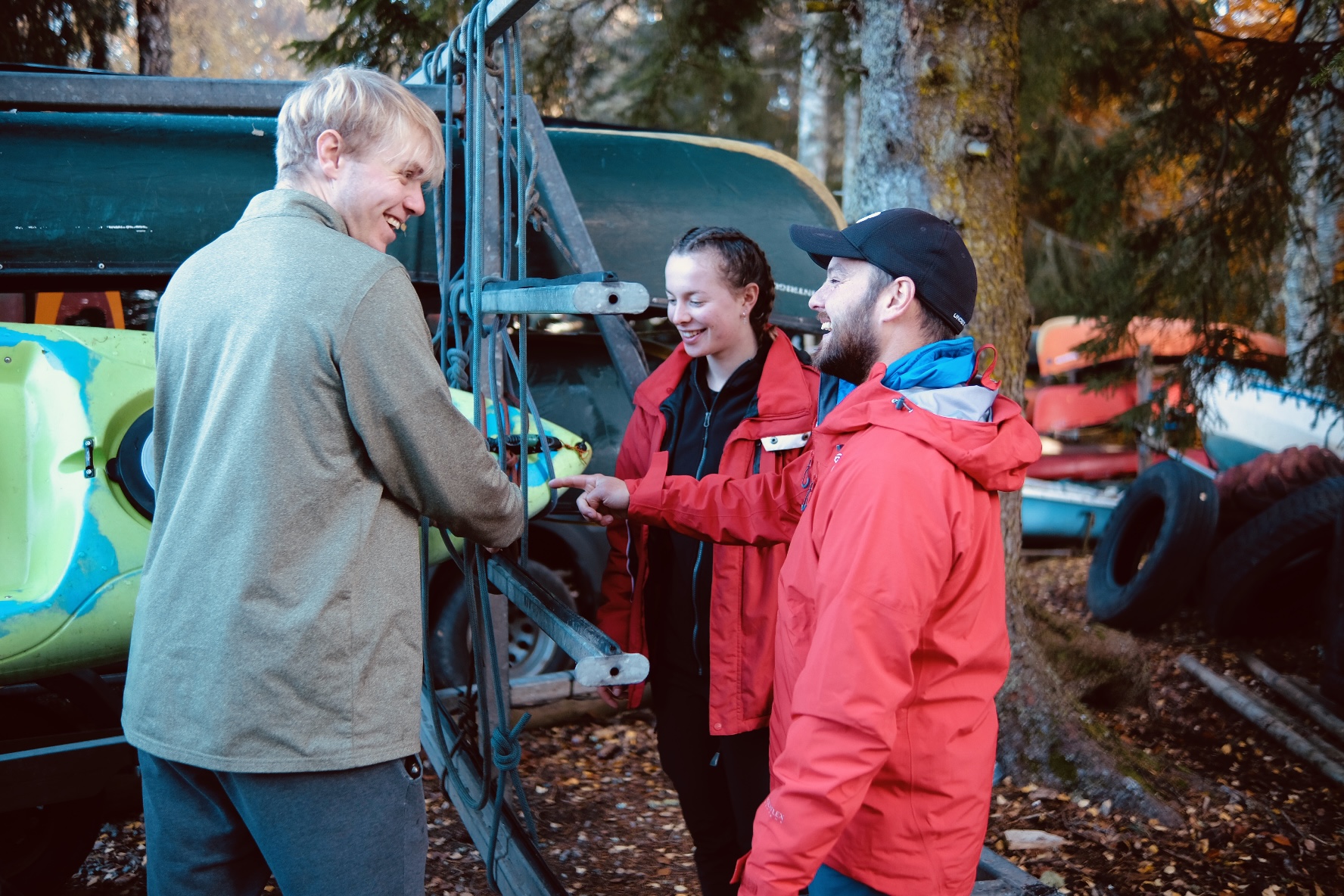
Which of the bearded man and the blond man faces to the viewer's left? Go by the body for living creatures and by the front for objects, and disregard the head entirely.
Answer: the bearded man

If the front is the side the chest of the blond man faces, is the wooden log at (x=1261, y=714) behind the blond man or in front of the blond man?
in front

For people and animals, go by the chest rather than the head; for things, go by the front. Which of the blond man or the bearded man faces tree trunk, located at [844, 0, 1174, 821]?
the blond man

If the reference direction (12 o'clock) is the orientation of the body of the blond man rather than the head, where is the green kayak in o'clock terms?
The green kayak is roughly at 10 o'clock from the blond man.

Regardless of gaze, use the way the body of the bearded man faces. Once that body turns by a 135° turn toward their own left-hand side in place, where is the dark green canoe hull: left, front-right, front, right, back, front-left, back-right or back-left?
back

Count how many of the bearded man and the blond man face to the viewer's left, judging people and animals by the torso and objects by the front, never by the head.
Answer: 1

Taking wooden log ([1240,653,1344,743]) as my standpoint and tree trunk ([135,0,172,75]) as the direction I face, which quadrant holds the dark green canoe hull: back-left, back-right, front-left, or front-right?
front-left

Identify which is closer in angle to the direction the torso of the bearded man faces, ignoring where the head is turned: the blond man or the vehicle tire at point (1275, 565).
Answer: the blond man

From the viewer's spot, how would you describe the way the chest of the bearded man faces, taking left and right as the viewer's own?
facing to the left of the viewer

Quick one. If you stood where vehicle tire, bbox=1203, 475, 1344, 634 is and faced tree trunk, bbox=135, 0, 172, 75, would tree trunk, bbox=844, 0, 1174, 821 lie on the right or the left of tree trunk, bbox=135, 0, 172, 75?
left

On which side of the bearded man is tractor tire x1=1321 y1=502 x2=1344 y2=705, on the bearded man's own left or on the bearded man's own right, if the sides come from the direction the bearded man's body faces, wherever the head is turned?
on the bearded man's own right

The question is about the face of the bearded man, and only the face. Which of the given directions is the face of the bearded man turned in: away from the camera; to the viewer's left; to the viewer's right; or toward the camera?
to the viewer's left

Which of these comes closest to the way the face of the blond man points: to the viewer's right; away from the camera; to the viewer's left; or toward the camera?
to the viewer's right

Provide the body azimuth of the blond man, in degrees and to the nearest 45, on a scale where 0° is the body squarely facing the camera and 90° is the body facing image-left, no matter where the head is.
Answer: approximately 225°

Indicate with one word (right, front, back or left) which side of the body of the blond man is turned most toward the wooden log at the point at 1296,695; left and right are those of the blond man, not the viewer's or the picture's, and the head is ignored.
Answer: front

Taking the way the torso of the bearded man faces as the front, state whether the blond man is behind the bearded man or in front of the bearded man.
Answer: in front
